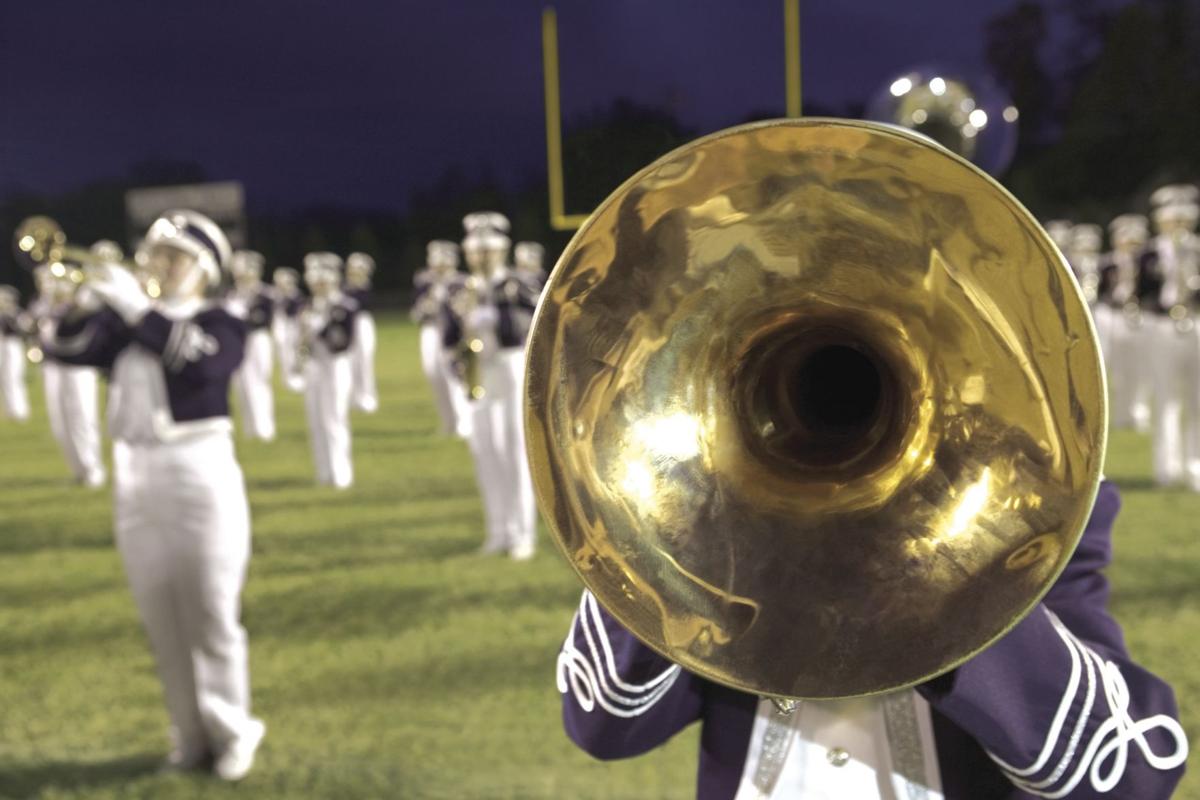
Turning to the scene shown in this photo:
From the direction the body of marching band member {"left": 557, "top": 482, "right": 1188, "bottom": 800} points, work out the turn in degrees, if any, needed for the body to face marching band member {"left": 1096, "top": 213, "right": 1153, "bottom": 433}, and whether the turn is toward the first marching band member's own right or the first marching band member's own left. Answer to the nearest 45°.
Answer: approximately 180°

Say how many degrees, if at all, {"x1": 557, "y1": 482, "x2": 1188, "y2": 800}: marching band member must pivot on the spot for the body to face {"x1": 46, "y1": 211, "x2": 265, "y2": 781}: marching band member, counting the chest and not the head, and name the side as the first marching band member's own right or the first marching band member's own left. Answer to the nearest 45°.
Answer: approximately 135° to the first marching band member's own right

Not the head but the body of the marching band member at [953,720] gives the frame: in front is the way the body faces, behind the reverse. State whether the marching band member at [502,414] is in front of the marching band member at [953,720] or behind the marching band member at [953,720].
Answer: behind

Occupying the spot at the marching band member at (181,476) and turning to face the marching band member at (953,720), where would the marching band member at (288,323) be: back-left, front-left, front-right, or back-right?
back-left

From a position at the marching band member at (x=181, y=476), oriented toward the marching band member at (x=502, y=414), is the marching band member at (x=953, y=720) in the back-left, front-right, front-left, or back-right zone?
back-right

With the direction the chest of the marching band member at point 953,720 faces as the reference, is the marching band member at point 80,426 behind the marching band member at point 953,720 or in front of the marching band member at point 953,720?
behind

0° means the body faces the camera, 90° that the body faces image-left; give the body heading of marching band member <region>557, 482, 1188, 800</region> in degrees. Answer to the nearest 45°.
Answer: approximately 0°

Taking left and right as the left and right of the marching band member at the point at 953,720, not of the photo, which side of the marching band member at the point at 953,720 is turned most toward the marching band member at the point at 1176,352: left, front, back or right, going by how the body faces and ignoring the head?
back

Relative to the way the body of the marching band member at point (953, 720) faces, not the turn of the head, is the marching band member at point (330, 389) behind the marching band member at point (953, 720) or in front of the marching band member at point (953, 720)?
behind

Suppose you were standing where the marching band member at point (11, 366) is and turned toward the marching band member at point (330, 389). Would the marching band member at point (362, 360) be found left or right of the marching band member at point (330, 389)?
left
